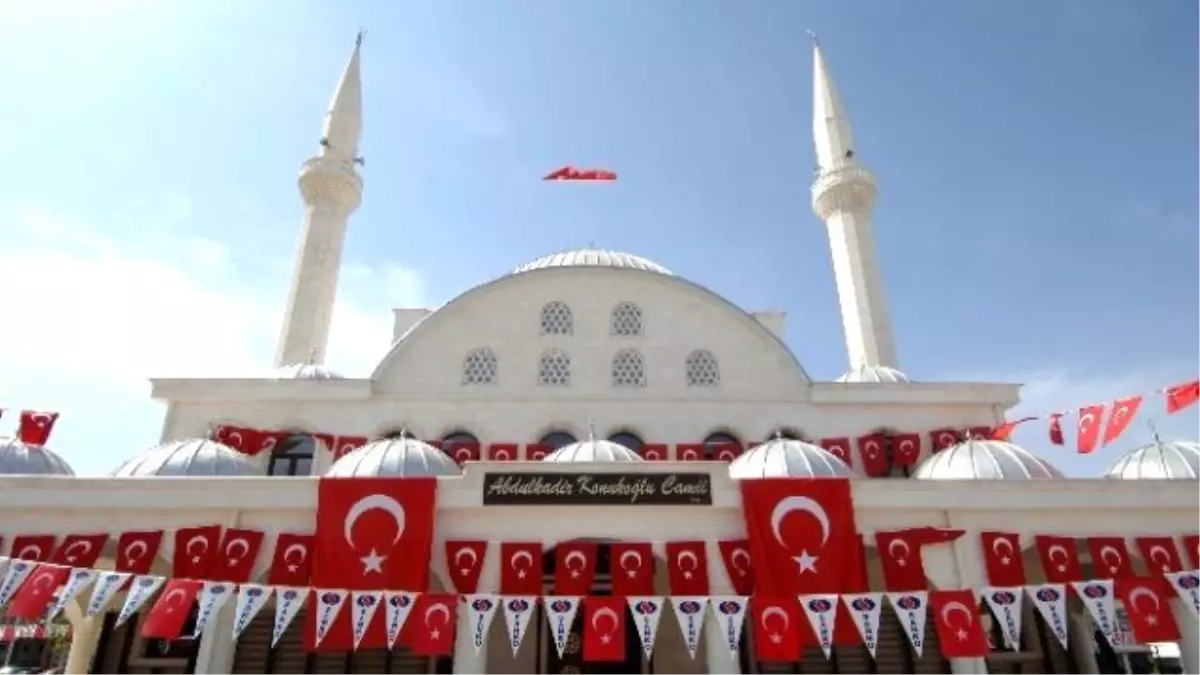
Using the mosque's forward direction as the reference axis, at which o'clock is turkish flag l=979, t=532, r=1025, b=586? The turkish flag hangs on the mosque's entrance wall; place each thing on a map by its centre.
The turkish flag is roughly at 10 o'clock from the mosque.

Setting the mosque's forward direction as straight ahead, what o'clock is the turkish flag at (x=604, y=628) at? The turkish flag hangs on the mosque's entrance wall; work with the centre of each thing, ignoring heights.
The turkish flag is roughly at 12 o'clock from the mosque.

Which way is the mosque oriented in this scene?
toward the camera
